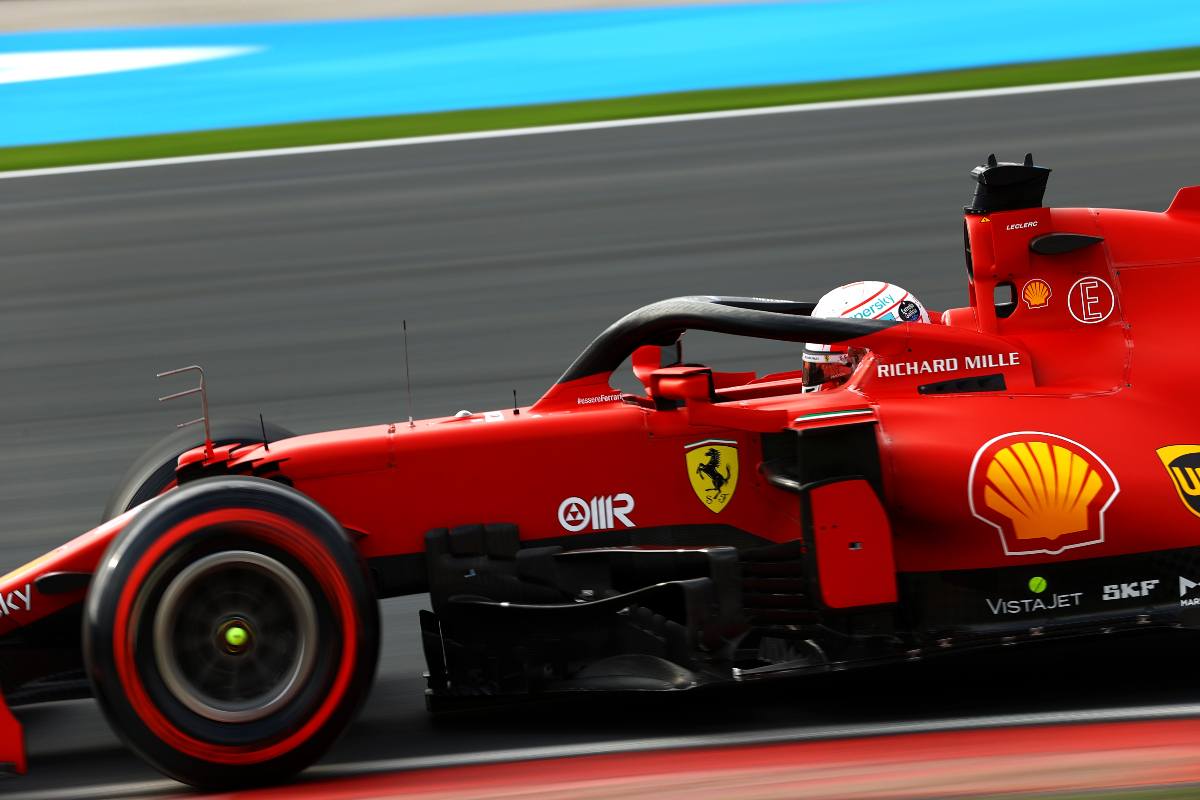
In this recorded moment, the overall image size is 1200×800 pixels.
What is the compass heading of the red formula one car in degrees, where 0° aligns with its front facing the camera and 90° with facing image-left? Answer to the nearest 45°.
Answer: approximately 90°
